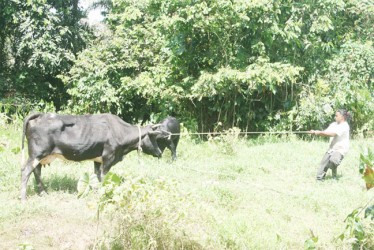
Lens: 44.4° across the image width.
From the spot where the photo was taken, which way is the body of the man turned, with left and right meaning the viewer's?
facing to the left of the viewer

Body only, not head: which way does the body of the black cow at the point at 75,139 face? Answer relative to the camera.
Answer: to the viewer's right

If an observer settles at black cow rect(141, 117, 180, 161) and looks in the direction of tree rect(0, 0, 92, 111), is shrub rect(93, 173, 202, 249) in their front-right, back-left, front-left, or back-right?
back-left

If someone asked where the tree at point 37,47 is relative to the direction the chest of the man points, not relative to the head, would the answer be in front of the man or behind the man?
in front

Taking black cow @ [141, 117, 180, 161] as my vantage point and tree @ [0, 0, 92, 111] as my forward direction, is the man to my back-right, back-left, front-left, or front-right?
back-right

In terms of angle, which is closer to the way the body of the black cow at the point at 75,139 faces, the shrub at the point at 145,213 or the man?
the man

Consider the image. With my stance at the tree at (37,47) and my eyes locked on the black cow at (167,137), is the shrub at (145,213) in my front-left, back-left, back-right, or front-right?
front-right

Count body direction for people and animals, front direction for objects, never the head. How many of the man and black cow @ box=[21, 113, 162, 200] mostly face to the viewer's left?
1

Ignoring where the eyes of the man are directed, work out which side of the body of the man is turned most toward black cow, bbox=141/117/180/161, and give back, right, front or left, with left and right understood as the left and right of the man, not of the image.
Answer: front

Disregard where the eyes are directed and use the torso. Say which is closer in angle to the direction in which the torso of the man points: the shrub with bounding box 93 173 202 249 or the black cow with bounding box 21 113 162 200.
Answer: the black cow

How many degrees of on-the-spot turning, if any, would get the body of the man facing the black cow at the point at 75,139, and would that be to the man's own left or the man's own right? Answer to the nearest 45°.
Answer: approximately 45° to the man's own left

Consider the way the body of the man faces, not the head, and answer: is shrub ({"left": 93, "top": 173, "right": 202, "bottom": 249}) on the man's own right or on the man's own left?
on the man's own left

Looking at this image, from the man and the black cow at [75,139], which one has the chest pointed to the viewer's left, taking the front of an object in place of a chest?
the man

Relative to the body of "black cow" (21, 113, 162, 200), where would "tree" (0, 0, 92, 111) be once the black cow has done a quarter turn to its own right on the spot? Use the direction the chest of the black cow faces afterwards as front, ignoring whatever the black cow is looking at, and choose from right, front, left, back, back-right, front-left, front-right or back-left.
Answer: back

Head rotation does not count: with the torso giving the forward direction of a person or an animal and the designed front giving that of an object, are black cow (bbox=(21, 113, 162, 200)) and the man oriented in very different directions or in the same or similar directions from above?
very different directions
